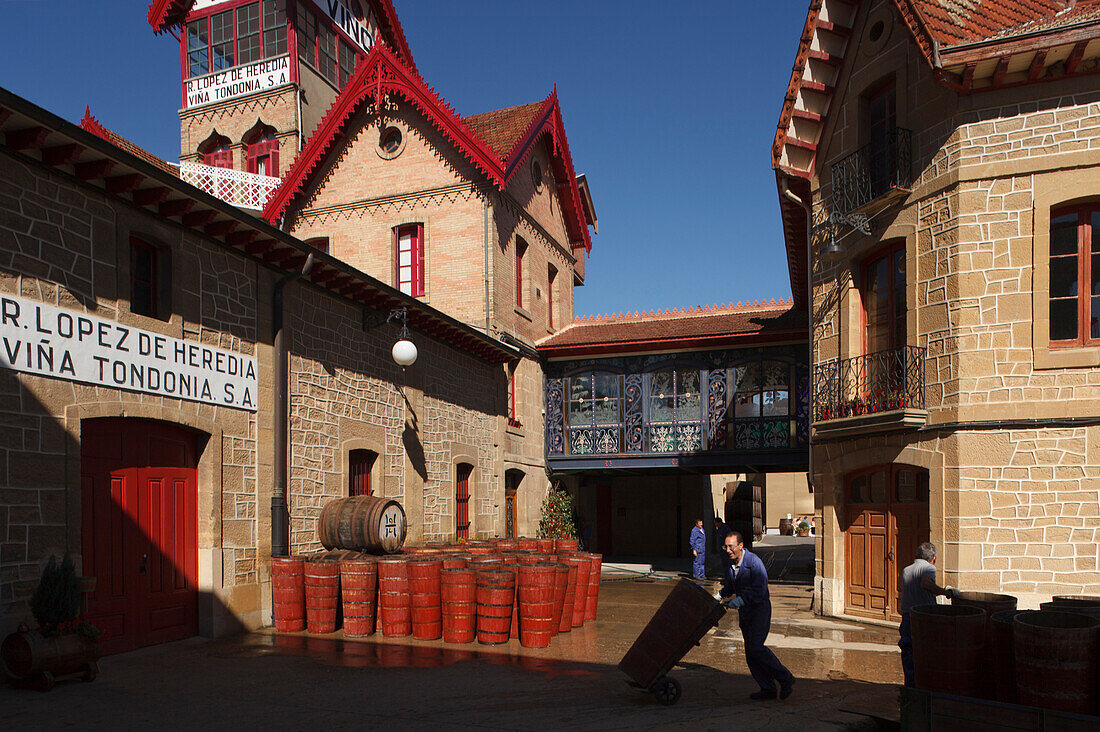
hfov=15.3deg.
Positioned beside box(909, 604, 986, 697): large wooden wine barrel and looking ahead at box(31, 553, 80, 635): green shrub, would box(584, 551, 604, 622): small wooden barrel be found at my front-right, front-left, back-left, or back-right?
front-right

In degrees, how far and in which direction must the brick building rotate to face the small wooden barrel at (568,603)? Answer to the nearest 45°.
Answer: approximately 45° to its left

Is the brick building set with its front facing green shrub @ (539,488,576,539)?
no

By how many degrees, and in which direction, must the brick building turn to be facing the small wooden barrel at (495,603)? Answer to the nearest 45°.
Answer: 0° — it already faces it

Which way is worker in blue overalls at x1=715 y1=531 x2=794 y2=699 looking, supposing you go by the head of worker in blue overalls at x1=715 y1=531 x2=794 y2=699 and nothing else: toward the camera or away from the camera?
toward the camera

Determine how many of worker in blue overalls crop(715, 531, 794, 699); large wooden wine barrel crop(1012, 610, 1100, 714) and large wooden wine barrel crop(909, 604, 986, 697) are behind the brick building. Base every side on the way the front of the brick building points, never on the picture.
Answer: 0
